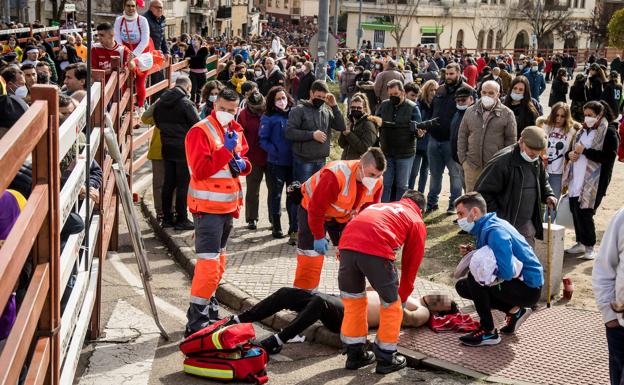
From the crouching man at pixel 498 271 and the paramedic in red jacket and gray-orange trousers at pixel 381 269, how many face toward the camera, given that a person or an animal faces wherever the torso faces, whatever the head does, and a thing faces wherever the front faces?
0

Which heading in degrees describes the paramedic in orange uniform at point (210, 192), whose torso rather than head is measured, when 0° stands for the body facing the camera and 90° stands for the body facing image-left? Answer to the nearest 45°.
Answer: approximately 315°

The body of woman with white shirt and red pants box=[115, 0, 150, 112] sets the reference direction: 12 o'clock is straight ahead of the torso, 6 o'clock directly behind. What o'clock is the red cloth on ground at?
The red cloth on ground is roughly at 11 o'clock from the woman with white shirt and red pants.

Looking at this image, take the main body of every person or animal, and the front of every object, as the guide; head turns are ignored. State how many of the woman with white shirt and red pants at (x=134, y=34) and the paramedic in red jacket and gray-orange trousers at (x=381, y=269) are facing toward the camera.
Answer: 1

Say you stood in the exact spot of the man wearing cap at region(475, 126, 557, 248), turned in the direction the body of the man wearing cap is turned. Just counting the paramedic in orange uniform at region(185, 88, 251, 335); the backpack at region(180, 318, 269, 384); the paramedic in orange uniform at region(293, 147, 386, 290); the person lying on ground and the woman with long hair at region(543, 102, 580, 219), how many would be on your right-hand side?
4

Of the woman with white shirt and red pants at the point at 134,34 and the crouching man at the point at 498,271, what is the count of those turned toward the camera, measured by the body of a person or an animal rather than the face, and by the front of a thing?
1

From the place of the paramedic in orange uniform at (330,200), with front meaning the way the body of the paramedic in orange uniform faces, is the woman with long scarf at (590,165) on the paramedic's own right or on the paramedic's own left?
on the paramedic's own left

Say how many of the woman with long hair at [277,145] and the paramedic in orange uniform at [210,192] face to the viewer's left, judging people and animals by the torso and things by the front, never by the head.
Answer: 0

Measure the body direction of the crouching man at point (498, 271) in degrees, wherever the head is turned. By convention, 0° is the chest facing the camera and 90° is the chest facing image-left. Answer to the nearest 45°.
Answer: approximately 90°

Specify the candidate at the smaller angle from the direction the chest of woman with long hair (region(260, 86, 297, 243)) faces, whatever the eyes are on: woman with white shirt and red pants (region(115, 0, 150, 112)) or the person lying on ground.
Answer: the person lying on ground
